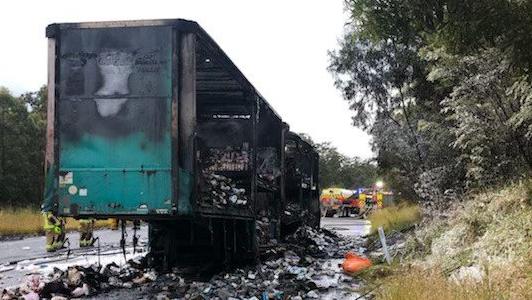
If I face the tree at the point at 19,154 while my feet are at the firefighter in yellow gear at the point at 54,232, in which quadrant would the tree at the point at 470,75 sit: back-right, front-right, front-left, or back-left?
back-right
